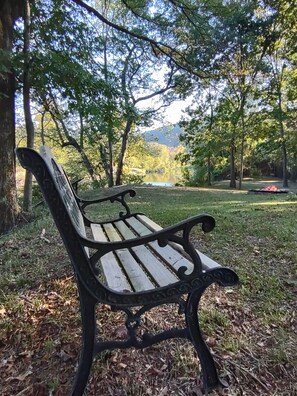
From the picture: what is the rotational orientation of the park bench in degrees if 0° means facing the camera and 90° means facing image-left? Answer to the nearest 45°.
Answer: approximately 270°
